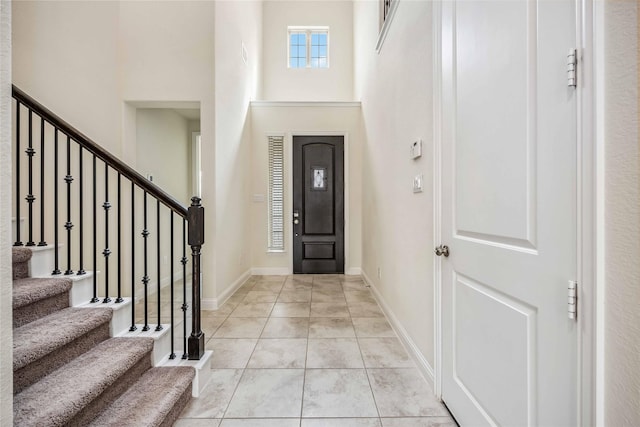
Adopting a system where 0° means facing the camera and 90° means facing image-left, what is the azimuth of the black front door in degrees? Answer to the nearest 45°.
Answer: approximately 0°

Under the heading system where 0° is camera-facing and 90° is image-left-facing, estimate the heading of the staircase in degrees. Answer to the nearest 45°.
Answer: approximately 315°

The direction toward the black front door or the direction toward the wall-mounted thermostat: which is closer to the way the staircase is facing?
the wall-mounted thermostat

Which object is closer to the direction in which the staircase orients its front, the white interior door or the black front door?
the white interior door

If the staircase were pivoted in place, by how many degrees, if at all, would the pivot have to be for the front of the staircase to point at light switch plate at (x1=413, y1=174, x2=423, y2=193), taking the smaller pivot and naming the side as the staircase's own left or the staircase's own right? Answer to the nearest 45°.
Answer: approximately 45° to the staircase's own left

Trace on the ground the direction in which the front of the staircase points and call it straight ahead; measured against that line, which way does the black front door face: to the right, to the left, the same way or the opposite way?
to the right

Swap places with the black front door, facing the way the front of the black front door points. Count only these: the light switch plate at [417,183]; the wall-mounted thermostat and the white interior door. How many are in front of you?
3

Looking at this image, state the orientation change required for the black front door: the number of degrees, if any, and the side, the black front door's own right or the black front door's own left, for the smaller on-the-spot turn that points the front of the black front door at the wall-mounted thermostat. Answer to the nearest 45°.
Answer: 0° — it already faces it
